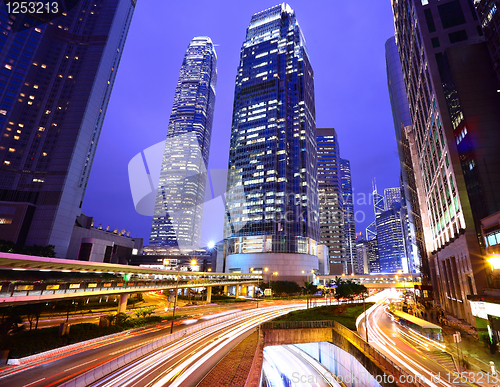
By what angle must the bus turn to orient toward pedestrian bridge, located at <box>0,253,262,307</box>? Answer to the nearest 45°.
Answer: approximately 90° to its right

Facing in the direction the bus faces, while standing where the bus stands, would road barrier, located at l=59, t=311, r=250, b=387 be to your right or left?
on your right

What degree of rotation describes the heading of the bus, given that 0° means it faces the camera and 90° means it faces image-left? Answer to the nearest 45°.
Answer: approximately 315°
